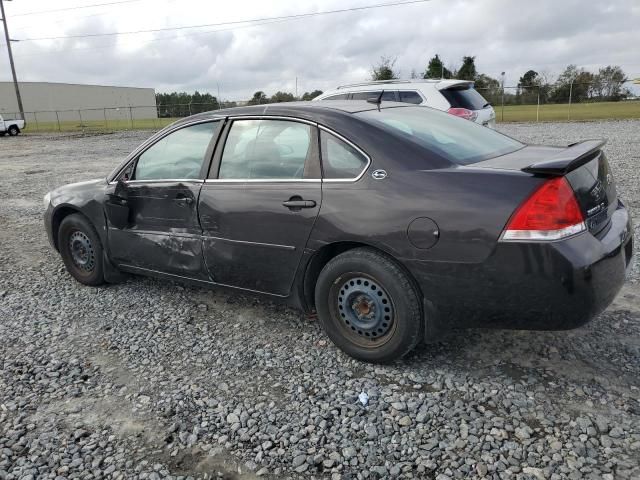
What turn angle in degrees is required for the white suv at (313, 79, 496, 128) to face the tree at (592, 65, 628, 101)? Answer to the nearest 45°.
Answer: approximately 90° to its right

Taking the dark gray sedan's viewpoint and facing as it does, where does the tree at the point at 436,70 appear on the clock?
The tree is roughly at 2 o'clock from the dark gray sedan.

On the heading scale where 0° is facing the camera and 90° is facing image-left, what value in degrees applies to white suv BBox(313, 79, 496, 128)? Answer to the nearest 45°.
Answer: approximately 135°

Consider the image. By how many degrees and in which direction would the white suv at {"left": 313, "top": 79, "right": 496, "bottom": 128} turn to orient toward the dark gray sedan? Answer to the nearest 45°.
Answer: approximately 135° to its left

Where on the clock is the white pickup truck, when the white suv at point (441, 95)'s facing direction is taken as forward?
The white pickup truck is roughly at 12 o'clock from the white suv.

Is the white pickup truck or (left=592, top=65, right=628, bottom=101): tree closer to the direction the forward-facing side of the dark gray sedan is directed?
the white pickup truck

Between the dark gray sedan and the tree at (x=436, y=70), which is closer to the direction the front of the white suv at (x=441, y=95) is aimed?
the tree

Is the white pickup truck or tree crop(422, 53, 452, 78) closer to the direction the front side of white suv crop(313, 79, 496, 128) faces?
the white pickup truck

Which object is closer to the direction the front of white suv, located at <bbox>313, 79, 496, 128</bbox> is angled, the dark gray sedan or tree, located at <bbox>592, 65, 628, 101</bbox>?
the tree

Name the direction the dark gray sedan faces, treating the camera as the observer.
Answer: facing away from the viewer and to the left of the viewer
